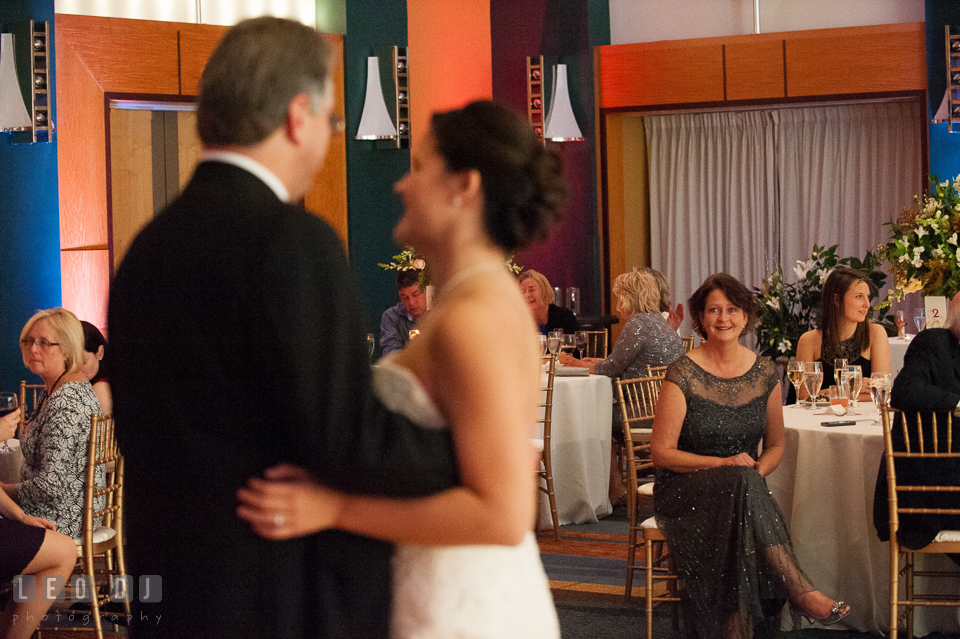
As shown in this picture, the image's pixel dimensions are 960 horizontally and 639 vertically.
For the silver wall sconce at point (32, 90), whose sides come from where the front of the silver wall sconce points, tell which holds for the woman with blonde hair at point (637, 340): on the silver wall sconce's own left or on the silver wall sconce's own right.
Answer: on the silver wall sconce's own left

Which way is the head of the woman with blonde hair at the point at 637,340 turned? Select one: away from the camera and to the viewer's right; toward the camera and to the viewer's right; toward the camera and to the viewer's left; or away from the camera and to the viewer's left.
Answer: away from the camera and to the viewer's left

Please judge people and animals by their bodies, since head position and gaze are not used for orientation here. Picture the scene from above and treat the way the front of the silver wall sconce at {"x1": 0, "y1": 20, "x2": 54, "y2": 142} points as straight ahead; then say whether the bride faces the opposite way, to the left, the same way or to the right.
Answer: to the right

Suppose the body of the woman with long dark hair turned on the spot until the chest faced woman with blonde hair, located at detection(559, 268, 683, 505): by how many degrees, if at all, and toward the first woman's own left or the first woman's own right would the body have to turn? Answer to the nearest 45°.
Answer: approximately 135° to the first woman's own right

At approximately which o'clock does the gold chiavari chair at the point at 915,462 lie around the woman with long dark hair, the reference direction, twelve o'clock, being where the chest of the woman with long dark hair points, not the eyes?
The gold chiavari chair is roughly at 12 o'clock from the woman with long dark hair.

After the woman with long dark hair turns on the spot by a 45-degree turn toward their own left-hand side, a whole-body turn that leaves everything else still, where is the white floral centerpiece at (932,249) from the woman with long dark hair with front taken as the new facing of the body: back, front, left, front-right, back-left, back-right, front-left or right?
left

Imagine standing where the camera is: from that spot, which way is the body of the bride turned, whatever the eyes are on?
to the viewer's left

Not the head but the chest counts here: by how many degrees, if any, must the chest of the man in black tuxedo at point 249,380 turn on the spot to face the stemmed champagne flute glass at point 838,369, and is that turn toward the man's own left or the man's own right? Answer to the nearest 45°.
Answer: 0° — they already face it

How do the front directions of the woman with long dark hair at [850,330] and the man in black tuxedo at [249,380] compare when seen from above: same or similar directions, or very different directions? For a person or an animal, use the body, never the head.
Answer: very different directions

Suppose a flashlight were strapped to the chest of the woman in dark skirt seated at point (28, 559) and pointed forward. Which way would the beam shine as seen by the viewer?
to the viewer's right
